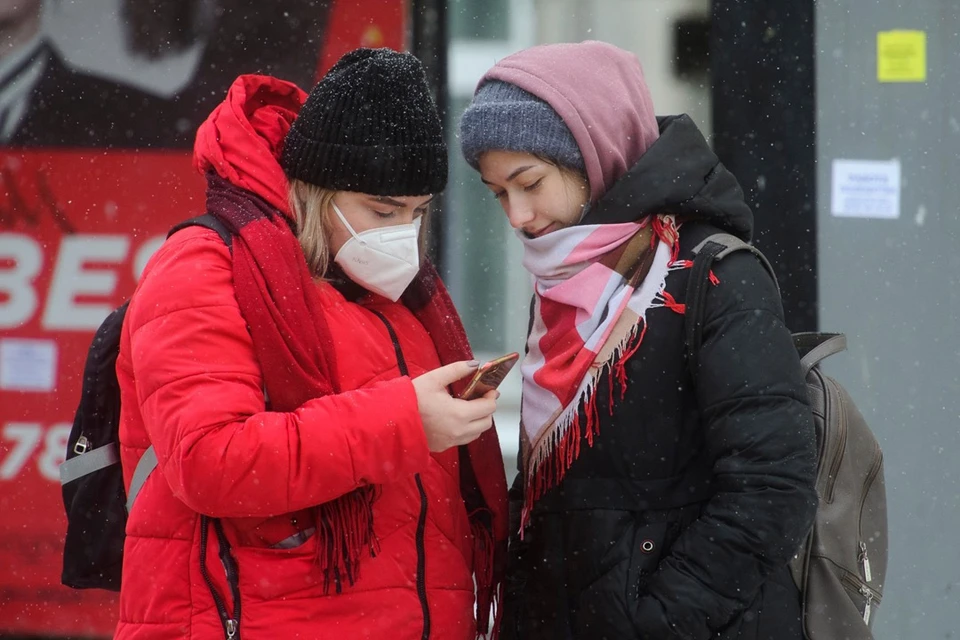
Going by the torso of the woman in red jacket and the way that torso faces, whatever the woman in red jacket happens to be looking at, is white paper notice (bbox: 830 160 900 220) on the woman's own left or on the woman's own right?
on the woman's own left

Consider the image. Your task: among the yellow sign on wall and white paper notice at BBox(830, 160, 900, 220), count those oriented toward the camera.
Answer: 2

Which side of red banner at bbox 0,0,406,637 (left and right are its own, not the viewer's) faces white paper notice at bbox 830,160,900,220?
left

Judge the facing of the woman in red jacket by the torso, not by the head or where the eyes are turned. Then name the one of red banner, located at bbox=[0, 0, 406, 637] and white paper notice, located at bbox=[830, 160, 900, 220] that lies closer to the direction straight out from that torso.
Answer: the white paper notice

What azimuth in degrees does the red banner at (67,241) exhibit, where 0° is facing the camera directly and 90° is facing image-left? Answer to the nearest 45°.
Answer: approximately 0°

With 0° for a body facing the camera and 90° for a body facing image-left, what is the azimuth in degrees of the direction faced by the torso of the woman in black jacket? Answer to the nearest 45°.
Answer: approximately 45°
